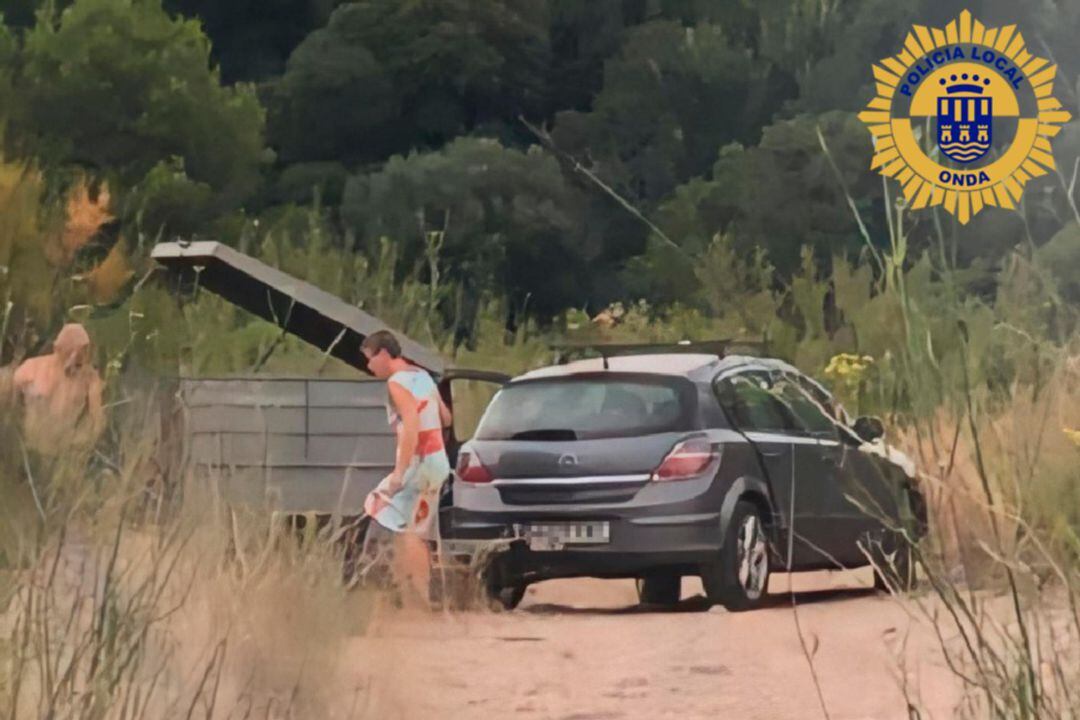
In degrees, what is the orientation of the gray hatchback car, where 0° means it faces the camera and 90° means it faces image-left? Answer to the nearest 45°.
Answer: approximately 225°

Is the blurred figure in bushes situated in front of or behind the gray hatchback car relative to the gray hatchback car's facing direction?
behind

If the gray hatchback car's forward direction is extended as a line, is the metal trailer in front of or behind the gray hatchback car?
behind
